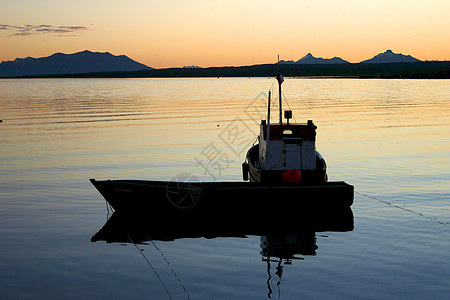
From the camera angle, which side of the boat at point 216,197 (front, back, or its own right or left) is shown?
left

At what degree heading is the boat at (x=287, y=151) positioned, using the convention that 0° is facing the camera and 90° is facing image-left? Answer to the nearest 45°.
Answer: approximately 180°
